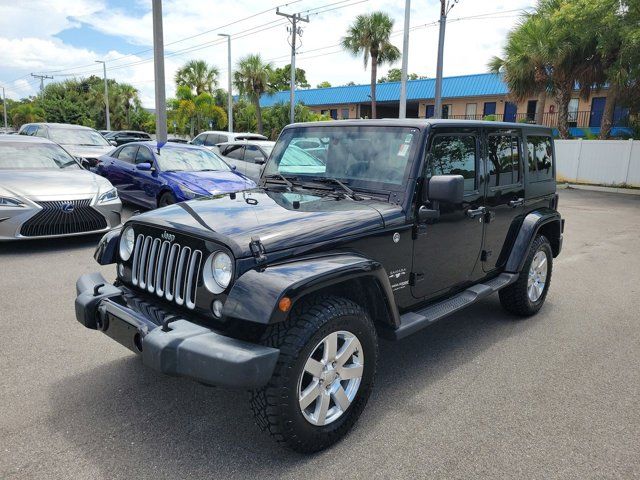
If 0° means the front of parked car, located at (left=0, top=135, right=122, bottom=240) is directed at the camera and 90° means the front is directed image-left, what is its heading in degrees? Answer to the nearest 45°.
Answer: approximately 315°

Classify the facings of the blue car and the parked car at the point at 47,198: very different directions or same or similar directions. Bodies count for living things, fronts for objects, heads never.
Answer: same or similar directions

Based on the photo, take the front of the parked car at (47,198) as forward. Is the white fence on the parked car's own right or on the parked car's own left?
on the parked car's own left

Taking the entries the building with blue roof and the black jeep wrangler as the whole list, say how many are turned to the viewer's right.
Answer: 0

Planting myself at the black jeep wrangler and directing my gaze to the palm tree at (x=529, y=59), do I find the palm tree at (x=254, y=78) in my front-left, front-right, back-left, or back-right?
front-left

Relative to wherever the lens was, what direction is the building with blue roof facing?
facing the viewer and to the left of the viewer

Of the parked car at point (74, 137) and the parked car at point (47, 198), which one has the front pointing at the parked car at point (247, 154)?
the parked car at point (74, 137)

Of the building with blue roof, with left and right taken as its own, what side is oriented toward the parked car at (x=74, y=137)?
front

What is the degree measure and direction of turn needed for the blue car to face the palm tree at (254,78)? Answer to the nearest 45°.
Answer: approximately 135° to its left

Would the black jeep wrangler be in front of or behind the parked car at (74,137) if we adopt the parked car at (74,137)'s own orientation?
in front

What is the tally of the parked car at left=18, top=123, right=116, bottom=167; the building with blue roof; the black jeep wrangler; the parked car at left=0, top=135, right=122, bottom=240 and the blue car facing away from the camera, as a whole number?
0

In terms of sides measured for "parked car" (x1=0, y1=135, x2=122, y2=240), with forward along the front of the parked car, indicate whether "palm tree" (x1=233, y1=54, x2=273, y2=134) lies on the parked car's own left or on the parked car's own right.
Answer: on the parked car's own left

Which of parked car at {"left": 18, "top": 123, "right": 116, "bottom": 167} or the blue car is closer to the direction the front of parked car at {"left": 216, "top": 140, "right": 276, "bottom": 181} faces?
the blue car

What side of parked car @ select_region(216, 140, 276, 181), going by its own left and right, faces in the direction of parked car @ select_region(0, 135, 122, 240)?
right

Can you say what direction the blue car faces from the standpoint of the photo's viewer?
facing the viewer and to the right of the viewer
